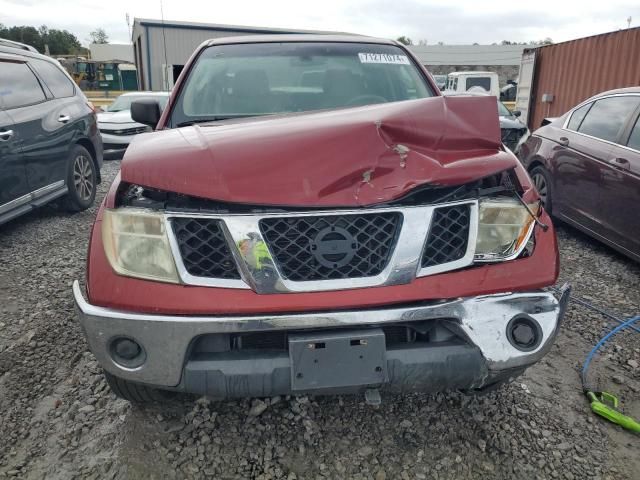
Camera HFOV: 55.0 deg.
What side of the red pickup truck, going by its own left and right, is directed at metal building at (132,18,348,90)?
back

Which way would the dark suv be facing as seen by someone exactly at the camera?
facing the viewer and to the left of the viewer

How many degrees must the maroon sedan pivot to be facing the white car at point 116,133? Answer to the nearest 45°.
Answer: approximately 135° to its right

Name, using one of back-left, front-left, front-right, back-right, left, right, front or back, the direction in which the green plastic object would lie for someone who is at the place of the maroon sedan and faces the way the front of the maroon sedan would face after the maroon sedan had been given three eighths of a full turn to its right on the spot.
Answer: left

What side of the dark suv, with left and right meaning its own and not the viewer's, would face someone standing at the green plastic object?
left

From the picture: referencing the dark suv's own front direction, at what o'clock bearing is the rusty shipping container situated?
The rusty shipping container is roughly at 7 o'clock from the dark suv.

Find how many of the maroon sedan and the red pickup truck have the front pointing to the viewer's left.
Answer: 0

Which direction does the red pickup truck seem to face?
toward the camera

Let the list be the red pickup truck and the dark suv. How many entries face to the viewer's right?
0

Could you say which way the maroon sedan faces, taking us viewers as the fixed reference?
facing the viewer and to the right of the viewer
